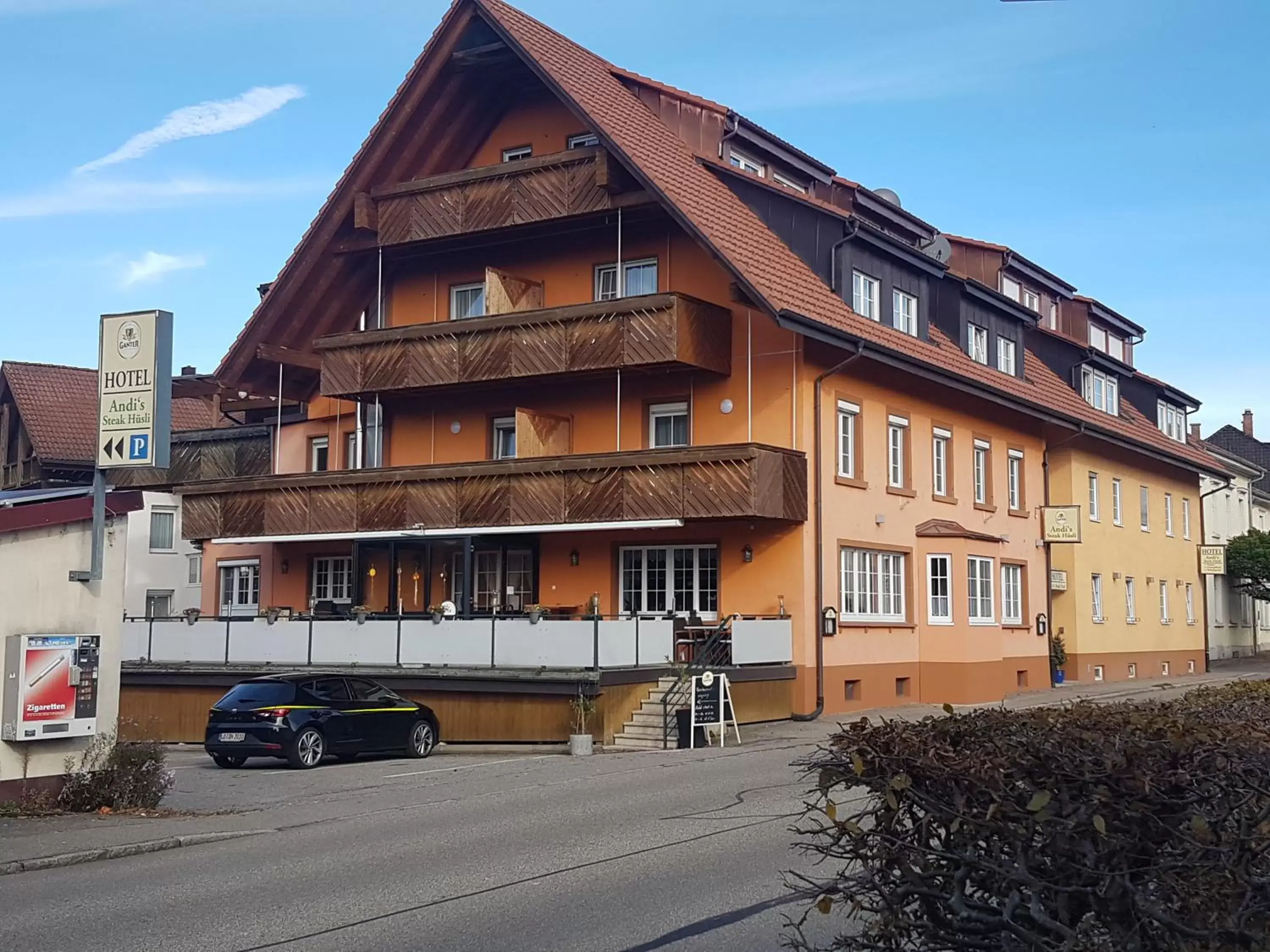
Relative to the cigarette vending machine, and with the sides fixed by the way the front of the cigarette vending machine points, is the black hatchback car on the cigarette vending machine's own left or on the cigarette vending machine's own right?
on the cigarette vending machine's own left

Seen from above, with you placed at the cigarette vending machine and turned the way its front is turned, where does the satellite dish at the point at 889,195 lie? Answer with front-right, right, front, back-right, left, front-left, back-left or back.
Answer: left

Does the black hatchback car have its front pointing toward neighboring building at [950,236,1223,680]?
yes

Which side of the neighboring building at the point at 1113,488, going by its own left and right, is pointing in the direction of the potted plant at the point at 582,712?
right

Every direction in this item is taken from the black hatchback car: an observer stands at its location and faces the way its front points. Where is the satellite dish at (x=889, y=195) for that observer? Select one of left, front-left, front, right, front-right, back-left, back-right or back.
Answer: front

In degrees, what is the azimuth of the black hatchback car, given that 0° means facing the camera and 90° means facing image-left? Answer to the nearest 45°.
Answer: approximately 225°

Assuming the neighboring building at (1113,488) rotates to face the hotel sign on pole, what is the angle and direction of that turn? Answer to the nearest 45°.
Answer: approximately 45° to its right

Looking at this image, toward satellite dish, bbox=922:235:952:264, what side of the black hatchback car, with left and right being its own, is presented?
front

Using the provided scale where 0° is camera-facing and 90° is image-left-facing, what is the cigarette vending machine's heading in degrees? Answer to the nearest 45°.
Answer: approximately 315°

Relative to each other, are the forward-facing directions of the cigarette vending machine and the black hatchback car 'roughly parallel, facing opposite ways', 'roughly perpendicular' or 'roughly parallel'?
roughly perpendicular

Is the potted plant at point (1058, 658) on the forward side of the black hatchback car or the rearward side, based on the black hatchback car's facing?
on the forward side
